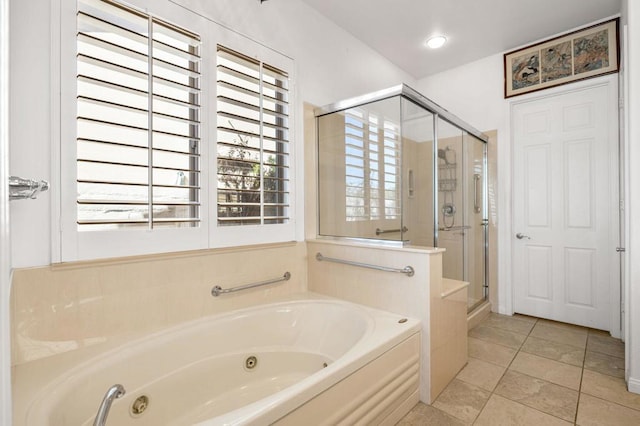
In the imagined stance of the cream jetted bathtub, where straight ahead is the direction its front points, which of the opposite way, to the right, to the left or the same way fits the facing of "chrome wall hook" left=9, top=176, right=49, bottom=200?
to the left

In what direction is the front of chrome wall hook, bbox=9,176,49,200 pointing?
to the viewer's right

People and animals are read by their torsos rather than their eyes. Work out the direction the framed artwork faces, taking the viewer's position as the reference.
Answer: facing the viewer and to the left of the viewer

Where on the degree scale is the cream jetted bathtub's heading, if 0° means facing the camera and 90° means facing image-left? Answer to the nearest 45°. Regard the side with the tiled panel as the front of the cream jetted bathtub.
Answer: approximately 315°

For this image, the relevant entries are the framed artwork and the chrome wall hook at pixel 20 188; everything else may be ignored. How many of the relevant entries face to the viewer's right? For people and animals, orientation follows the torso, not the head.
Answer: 1
